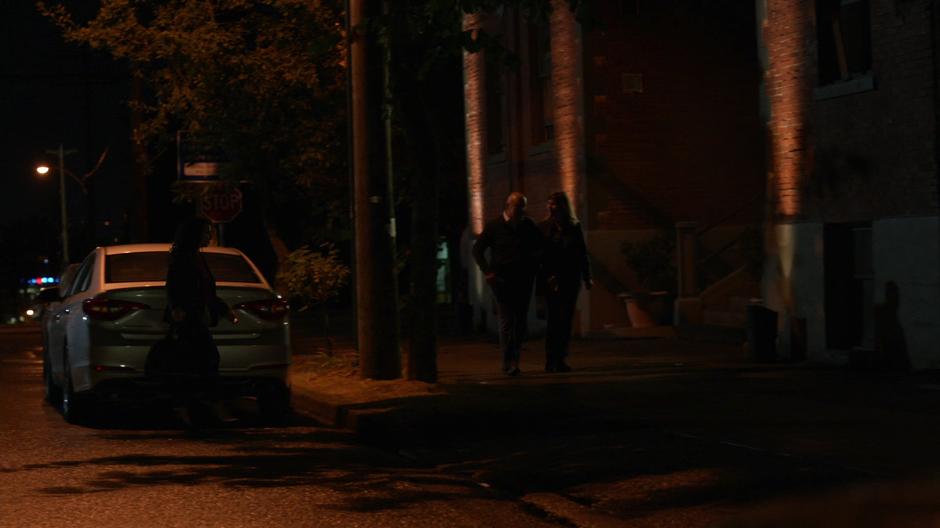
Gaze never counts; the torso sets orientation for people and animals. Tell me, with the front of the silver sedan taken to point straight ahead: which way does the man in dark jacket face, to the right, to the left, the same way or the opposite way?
the opposite way

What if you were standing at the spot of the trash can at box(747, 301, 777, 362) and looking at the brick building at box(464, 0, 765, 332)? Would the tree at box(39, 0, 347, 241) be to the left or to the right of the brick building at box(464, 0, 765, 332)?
left

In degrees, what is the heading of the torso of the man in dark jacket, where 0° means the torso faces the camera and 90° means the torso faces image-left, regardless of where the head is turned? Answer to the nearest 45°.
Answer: approximately 0°

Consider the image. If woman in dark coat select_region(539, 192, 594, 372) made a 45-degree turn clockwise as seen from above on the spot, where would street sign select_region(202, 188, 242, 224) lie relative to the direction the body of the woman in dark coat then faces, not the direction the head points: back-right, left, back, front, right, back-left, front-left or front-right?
right

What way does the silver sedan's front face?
away from the camera

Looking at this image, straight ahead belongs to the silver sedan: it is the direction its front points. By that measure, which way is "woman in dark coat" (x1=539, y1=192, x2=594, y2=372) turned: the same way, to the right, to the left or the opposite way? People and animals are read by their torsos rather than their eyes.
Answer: the opposite way

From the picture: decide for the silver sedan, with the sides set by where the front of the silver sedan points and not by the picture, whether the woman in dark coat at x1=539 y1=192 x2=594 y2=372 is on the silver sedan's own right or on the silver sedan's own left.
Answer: on the silver sedan's own right

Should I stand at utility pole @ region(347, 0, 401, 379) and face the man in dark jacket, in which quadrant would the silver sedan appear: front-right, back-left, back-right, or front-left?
back-right
